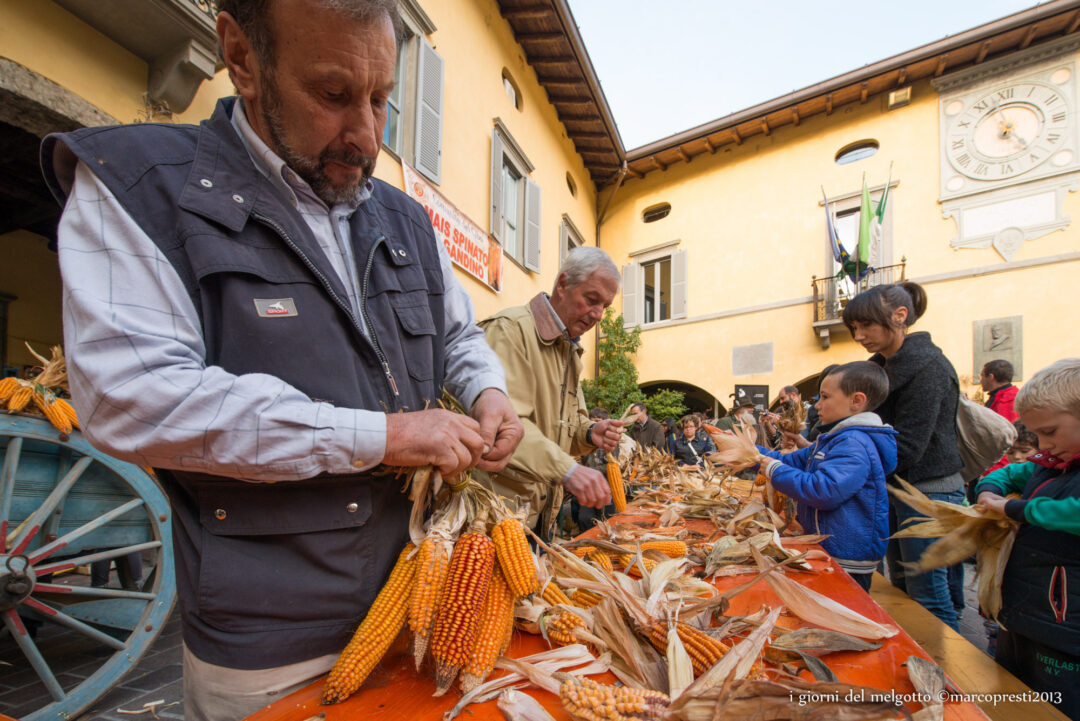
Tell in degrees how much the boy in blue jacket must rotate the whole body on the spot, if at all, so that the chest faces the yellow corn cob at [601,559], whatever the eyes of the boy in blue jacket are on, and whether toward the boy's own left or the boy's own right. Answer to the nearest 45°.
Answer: approximately 45° to the boy's own left

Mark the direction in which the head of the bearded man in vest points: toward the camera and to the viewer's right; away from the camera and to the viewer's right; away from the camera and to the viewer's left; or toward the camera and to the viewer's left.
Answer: toward the camera and to the viewer's right

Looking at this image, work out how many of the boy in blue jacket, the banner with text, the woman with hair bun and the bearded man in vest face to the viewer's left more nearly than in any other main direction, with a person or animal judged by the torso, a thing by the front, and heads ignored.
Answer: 2

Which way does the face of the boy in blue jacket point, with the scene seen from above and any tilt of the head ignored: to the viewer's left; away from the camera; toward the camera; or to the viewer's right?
to the viewer's left

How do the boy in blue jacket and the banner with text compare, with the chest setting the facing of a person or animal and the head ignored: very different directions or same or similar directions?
very different directions

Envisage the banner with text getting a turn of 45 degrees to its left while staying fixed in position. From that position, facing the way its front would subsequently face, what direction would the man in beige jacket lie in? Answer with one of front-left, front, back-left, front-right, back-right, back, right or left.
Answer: right

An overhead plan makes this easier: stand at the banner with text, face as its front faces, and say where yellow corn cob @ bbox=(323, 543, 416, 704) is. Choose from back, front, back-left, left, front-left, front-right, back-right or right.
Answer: front-right

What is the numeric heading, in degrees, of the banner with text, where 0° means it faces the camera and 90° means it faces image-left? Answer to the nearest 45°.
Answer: approximately 315°

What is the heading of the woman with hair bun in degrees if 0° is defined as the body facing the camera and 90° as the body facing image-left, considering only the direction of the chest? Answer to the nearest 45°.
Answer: approximately 90°

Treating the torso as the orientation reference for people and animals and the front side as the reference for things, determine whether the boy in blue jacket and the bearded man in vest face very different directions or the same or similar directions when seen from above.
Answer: very different directions

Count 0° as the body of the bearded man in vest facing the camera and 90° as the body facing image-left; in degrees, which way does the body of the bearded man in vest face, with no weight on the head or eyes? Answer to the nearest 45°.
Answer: approximately 315°

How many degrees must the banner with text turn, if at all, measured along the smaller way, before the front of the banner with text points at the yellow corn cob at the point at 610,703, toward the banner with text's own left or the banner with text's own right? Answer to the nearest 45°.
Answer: approximately 45° to the banner with text's own right

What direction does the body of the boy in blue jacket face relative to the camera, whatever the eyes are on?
to the viewer's left

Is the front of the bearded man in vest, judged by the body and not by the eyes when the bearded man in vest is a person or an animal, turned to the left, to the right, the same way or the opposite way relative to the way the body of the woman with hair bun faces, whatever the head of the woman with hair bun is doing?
the opposite way

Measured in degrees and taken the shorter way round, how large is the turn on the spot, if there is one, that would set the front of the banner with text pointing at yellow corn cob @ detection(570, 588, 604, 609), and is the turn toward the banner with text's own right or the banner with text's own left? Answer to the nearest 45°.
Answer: approximately 45° to the banner with text's own right
